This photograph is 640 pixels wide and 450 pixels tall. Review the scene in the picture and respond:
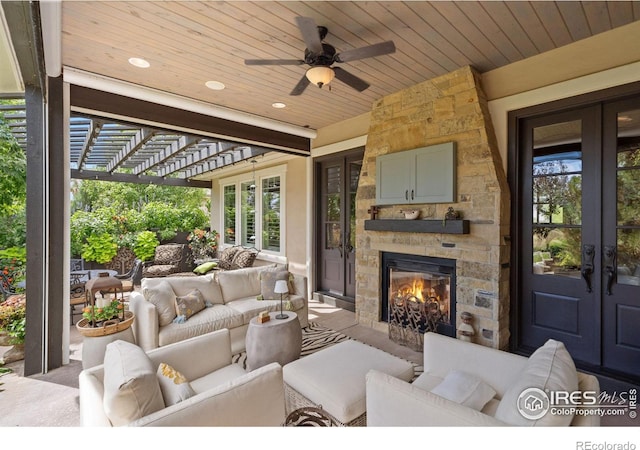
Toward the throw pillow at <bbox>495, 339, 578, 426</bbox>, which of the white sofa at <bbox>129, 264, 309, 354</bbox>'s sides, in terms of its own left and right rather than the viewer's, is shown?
front

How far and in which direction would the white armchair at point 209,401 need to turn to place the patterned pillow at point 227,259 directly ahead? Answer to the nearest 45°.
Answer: approximately 45° to its left

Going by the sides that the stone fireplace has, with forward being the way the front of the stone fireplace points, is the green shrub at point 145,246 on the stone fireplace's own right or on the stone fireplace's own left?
on the stone fireplace's own right

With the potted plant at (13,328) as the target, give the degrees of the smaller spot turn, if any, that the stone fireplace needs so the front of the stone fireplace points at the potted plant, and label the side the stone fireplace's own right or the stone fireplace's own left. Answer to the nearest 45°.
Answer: approximately 45° to the stone fireplace's own right

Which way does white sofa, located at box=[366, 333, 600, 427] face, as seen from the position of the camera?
facing away from the viewer and to the left of the viewer

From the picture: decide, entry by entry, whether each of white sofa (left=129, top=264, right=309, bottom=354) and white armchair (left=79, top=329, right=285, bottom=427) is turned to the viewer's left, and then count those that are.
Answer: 0

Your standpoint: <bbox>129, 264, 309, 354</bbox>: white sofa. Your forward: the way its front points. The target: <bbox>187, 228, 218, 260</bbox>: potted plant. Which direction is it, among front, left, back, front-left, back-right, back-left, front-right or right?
back-left

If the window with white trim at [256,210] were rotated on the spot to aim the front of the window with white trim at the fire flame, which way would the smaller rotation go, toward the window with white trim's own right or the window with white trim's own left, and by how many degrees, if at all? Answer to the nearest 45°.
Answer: approximately 90° to the window with white trim's own left

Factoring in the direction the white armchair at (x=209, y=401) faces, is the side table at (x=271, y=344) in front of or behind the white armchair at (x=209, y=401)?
in front

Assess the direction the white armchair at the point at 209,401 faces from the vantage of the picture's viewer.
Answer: facing away from the viewer and to the right of the viewer

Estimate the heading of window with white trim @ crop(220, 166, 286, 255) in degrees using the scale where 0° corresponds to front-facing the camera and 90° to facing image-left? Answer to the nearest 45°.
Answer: approximately 45°

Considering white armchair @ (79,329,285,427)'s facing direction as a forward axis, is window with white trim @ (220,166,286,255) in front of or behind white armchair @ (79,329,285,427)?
in front
